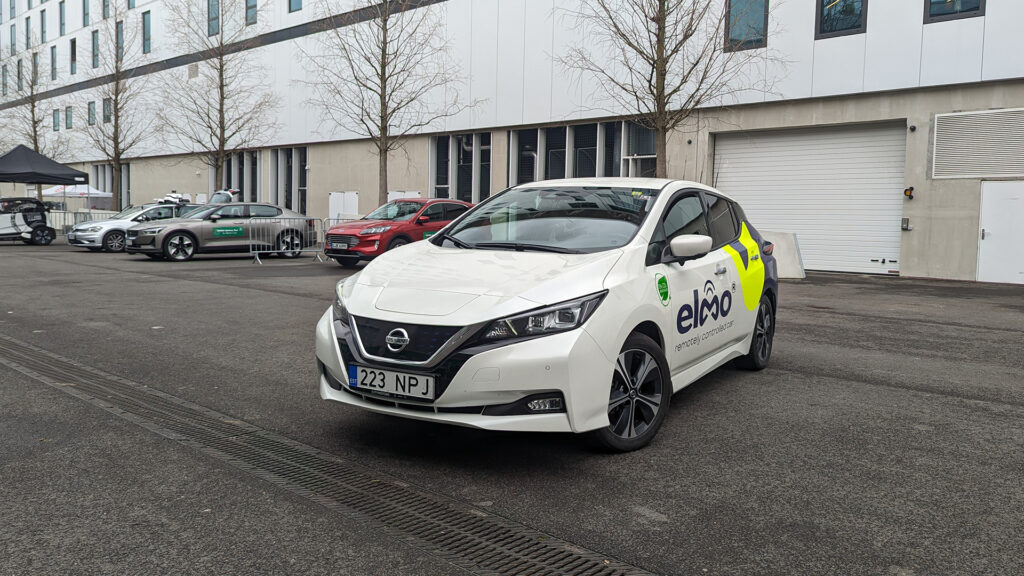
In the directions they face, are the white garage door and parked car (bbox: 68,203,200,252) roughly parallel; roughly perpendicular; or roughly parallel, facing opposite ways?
roughly parallel

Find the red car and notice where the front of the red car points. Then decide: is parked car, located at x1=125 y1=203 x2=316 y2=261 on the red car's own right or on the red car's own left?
on the red car's own right

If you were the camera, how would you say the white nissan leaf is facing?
facing the viewer and to the left of the viewer

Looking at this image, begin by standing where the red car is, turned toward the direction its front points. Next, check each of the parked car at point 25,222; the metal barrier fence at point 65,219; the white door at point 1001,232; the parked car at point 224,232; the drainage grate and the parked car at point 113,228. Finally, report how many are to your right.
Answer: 4

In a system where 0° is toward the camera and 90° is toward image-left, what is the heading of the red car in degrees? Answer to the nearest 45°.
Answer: approximately 45°

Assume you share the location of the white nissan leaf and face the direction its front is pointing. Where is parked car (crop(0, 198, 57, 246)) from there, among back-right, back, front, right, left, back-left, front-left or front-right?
right

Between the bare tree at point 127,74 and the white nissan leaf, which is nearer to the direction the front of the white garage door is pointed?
the white nissan leaf

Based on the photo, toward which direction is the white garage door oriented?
toward the camera

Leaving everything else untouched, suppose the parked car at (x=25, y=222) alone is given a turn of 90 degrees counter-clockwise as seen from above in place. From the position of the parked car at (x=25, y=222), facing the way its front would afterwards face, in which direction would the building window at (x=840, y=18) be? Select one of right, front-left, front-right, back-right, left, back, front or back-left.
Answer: front-left

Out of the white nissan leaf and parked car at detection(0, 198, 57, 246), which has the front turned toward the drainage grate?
the white nissan leaf

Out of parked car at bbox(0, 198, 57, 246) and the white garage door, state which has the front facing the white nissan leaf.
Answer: the white garage door

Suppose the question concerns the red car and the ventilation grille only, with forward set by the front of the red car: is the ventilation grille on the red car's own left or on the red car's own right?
on the red car's own left

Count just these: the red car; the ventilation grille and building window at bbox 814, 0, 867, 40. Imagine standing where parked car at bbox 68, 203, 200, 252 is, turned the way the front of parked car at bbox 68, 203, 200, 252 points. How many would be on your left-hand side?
3
